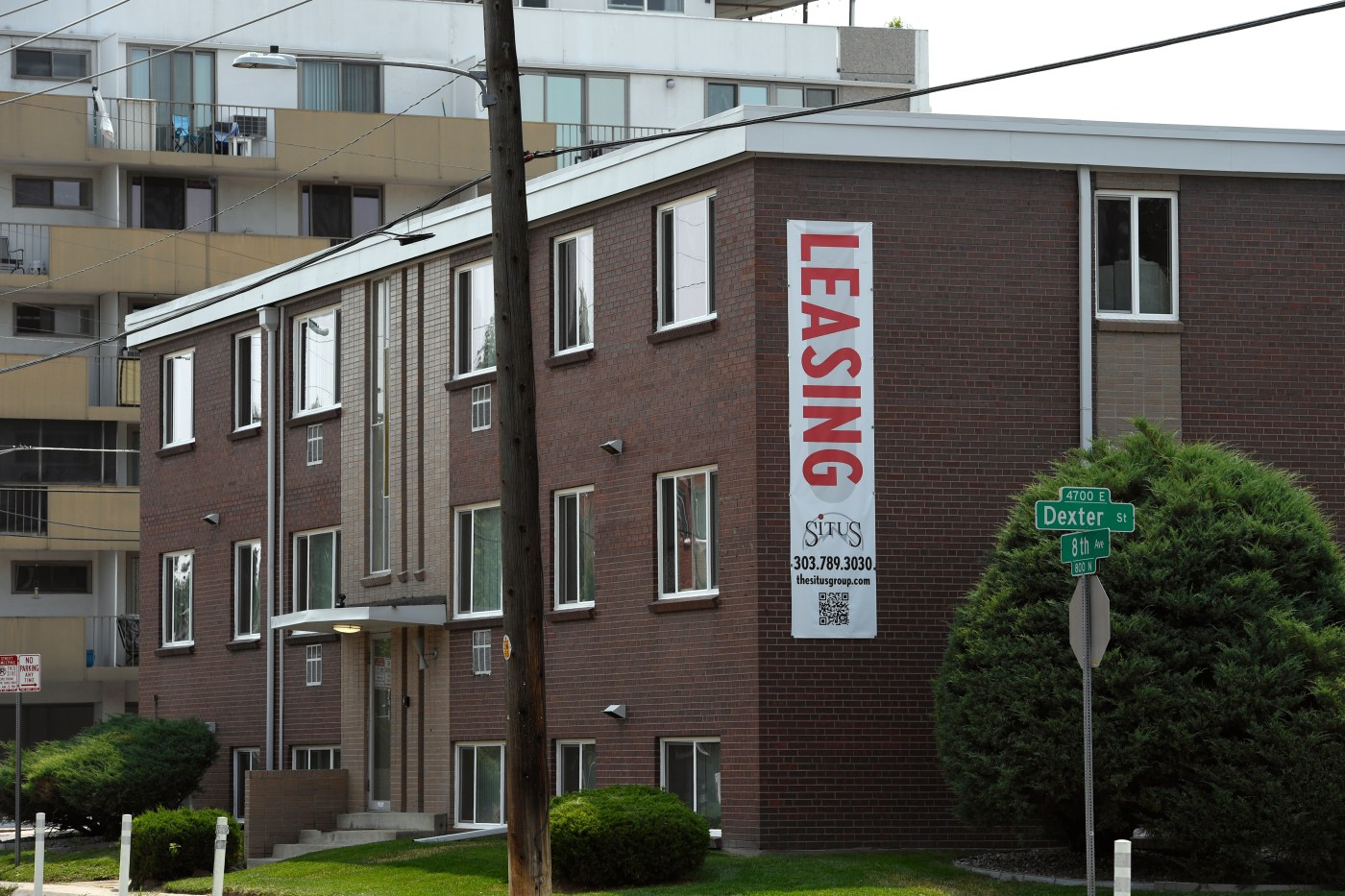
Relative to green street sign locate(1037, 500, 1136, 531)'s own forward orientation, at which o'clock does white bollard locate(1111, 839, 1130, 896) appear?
The white bollard is roughly at 12 o'clock from the green street sign.

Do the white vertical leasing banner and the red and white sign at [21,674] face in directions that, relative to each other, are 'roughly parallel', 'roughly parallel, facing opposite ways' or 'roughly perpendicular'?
roughly parallel

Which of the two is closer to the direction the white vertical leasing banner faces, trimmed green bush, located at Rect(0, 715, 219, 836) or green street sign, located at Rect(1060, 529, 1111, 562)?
the green street sign

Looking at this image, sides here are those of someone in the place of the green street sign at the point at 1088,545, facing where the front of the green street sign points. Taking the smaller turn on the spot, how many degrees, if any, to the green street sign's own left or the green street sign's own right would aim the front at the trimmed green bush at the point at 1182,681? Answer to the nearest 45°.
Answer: approximately 135° to the green street sign's own right

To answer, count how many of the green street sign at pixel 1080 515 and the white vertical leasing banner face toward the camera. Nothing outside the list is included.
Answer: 2

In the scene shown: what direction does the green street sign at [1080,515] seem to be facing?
toward the camera

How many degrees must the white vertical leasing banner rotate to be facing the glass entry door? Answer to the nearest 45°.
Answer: approximately 135° to its right

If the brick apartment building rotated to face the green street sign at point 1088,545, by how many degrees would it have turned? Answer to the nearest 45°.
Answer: approximately 45° to its left

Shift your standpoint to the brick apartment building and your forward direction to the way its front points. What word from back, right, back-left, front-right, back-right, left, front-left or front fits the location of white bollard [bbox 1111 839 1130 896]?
front-left

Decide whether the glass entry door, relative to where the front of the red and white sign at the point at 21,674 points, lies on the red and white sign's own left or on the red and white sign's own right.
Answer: on the red and white sign's own left

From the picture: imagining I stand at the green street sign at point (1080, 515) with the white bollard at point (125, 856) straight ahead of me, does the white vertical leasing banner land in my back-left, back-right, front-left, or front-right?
front-right

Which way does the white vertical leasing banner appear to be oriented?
toward the camera

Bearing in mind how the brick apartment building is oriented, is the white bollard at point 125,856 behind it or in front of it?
in front
